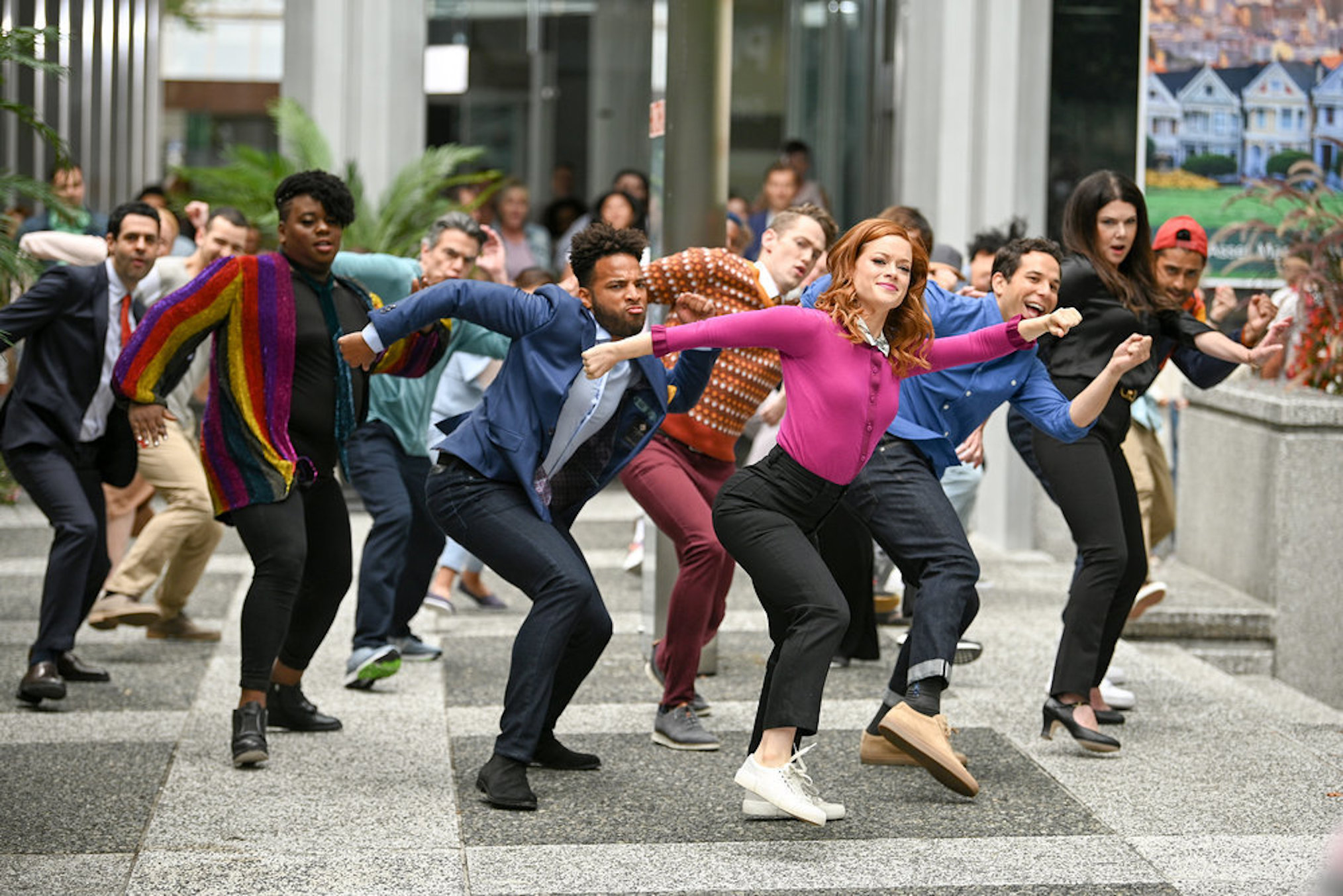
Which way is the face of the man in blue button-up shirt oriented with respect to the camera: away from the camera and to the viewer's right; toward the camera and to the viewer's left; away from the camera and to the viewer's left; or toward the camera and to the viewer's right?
toward the camera and to the viewer's right

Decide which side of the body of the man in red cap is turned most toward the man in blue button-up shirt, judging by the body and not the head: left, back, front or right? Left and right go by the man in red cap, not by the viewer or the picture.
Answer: right

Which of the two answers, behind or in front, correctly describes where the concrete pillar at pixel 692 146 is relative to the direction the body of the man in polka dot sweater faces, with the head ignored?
behind

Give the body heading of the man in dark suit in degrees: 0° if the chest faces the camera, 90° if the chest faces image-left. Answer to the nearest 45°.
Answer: approximately 315°

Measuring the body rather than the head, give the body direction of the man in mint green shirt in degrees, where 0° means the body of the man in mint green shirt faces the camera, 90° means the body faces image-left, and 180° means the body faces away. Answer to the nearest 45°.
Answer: approximately 315°

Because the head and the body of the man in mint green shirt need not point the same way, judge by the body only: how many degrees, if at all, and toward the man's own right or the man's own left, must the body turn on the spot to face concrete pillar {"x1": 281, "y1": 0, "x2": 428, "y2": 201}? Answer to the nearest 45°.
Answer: approximately 135° to the man's own left

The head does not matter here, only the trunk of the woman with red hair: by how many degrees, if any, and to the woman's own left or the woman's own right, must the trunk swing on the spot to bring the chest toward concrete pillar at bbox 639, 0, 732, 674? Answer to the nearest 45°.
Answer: approximately 135° to the woman's own left
